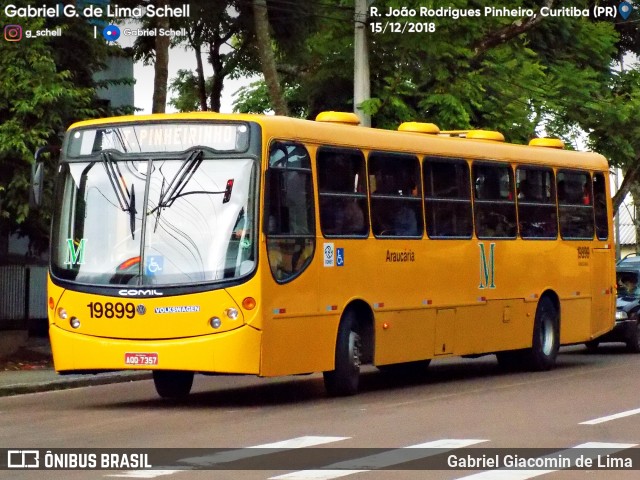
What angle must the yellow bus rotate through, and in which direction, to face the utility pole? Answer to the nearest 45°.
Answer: approximately 135° to its right

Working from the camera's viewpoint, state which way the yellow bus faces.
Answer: facing the viewer and to the left of the viewer

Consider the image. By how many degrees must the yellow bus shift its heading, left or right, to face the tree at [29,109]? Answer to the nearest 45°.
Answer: approximately 90° to its right
